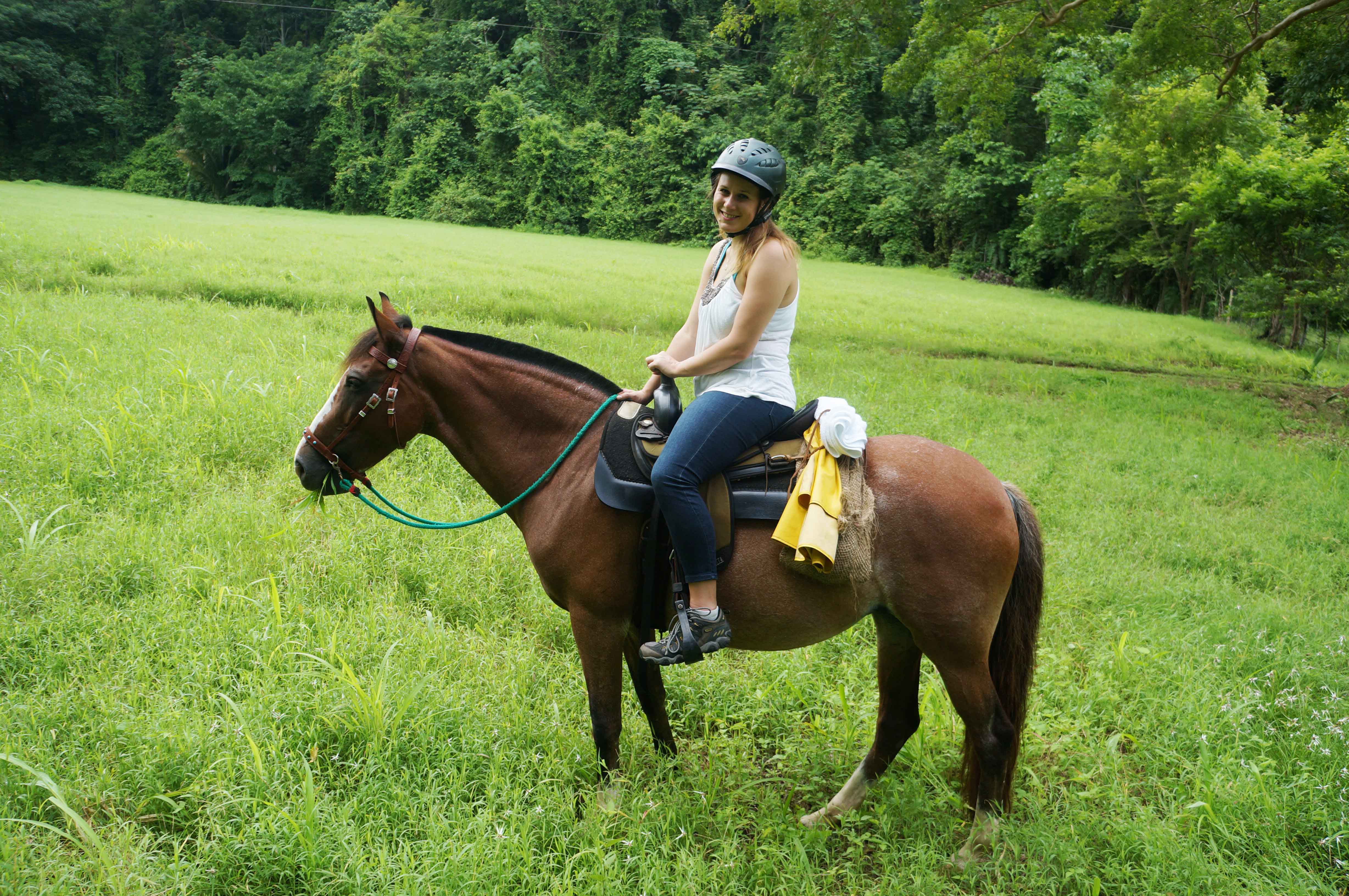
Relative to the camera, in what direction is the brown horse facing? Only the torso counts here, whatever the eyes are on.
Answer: to the viewer's left

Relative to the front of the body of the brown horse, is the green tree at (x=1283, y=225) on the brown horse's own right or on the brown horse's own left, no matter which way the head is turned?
on the brown horse's own right
